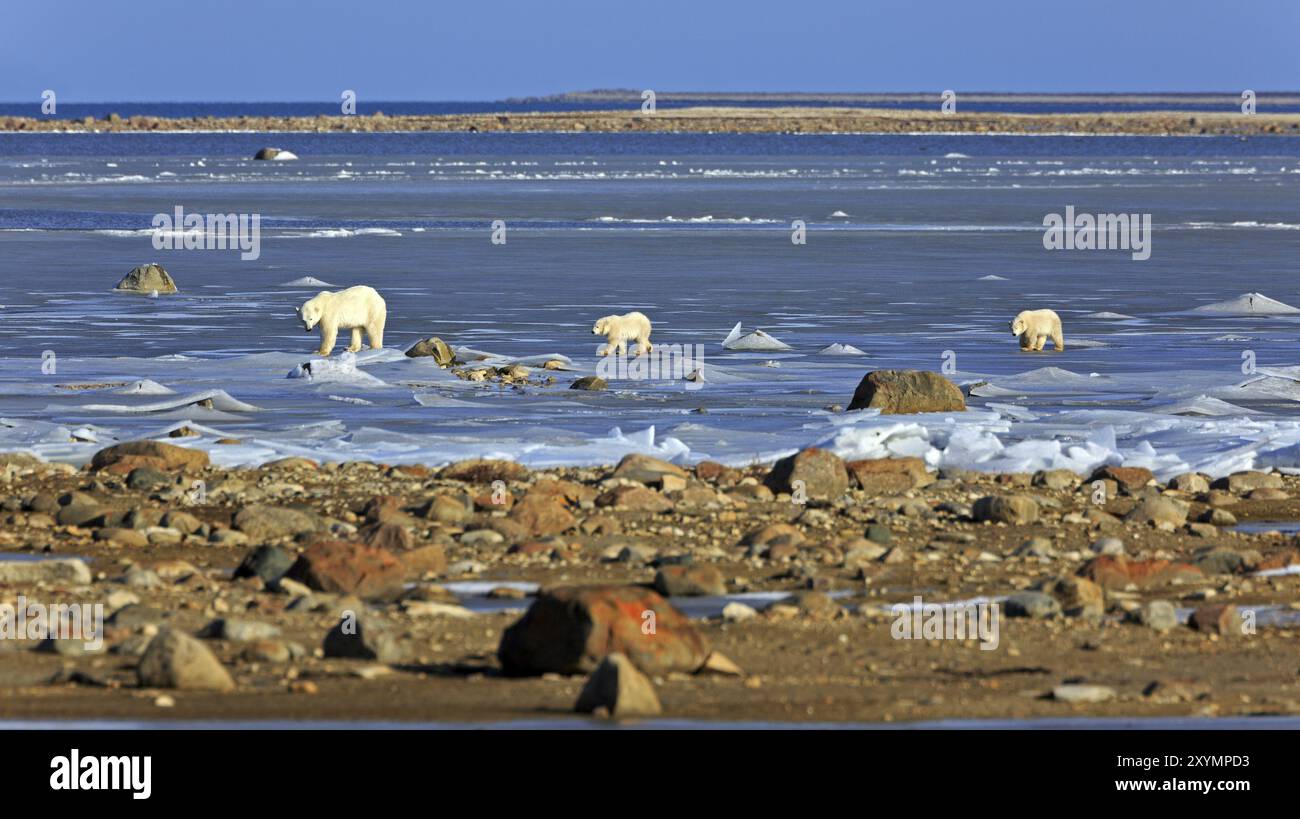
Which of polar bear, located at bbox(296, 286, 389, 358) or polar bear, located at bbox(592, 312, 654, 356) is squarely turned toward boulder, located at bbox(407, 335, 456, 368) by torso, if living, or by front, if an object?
polar bear, located at bbox(592, 312, 654, 356)

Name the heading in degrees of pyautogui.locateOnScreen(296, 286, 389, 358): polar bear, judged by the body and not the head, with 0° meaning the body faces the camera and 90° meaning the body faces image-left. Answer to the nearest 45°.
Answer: approximately 45°

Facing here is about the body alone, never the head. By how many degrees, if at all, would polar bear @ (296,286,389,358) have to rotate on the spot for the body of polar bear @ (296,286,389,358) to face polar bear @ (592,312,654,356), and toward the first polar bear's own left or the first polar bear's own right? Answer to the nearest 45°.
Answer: approximately 135° to the first polar bear's own left

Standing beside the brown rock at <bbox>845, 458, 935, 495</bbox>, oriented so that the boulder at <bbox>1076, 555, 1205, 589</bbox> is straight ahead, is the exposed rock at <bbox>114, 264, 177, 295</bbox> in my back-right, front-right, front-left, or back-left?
back-right

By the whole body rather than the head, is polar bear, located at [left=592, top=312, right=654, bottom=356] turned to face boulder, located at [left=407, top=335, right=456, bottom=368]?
yes

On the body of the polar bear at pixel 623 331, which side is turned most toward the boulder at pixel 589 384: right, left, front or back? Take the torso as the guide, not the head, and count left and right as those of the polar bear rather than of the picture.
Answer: left

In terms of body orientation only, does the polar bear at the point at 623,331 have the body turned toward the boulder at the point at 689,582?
no

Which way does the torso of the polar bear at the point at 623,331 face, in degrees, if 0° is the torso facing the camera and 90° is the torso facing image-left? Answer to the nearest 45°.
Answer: approximately 90°

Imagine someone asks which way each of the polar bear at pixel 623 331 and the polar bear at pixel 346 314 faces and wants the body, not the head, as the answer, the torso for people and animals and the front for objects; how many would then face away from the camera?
0

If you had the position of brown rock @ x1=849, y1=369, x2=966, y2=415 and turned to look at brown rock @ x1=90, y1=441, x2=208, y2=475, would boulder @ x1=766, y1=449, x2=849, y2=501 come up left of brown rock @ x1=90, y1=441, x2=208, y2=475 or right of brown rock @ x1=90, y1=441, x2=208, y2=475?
left

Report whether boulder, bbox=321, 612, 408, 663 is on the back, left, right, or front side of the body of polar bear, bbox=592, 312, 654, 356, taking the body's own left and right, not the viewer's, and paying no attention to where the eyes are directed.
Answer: left

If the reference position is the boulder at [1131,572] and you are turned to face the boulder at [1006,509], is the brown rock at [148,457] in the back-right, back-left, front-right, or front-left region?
front-left

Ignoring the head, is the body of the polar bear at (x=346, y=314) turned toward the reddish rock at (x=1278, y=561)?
no
